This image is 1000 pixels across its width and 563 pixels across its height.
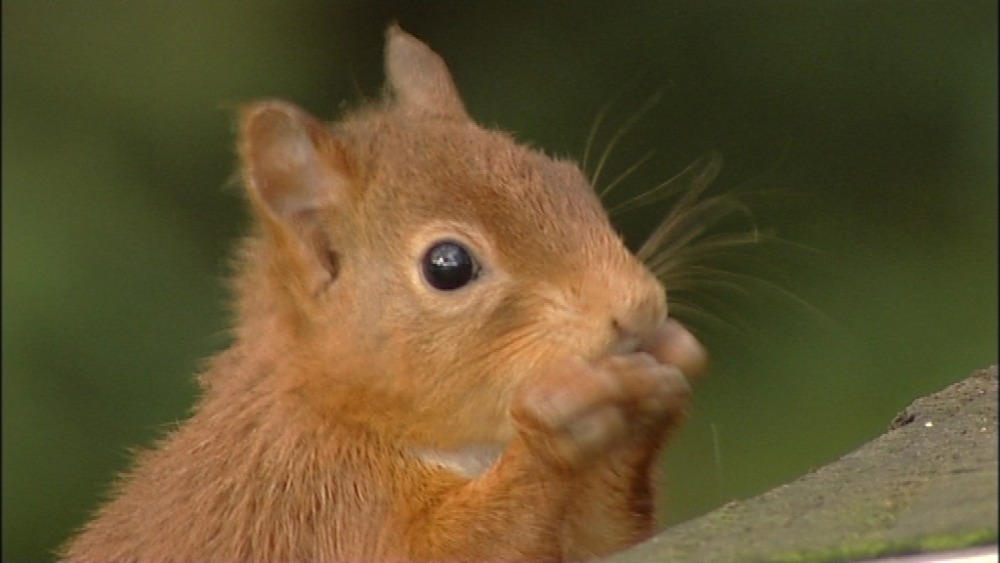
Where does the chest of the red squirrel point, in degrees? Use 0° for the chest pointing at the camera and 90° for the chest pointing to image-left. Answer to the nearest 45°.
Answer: approximately 270°
